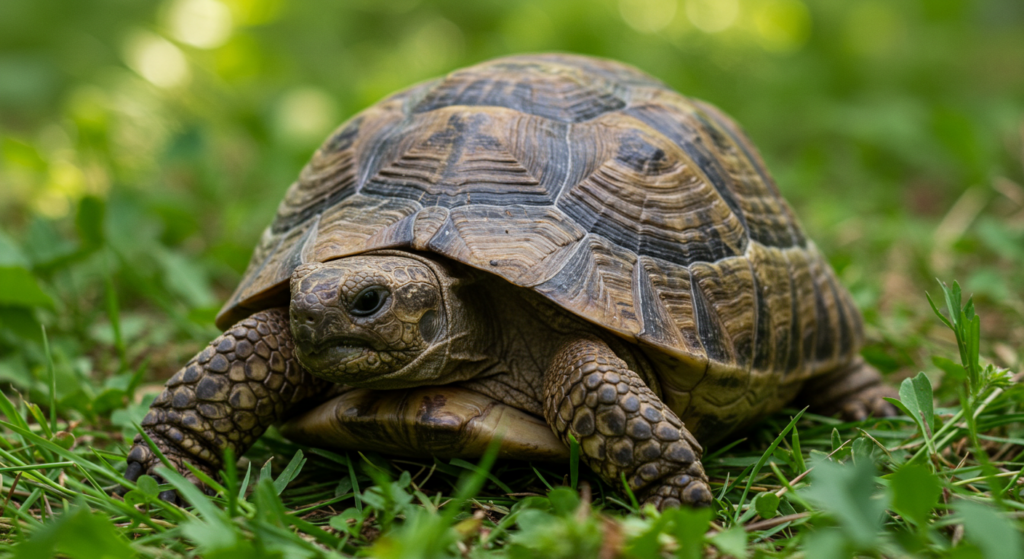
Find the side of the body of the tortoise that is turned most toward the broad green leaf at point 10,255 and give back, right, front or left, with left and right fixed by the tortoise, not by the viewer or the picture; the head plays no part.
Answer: right

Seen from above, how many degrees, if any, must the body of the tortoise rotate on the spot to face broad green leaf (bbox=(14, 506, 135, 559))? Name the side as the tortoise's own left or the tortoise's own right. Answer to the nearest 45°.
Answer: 0° — it already faces it

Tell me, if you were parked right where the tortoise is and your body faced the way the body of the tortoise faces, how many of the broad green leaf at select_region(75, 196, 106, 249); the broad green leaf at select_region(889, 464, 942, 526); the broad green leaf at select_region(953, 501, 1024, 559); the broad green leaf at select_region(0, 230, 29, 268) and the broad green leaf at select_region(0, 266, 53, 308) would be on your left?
2

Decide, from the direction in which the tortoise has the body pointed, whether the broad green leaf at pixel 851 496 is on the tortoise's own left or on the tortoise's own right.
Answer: on the tortoise's own left

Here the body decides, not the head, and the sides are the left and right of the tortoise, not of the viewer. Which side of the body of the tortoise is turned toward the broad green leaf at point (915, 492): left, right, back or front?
left

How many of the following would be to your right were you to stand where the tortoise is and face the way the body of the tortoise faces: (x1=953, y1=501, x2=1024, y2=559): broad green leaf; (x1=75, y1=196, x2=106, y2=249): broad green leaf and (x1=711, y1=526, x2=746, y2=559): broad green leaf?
1

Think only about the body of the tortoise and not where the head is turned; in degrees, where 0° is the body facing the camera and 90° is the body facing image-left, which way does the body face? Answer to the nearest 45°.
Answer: approximately 45°

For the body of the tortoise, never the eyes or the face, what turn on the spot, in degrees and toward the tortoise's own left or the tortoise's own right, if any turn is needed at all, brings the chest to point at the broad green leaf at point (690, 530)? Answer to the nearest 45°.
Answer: approximately 45° to the tortoise's own left

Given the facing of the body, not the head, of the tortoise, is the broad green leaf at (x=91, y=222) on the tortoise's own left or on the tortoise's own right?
on the tortoise's own right

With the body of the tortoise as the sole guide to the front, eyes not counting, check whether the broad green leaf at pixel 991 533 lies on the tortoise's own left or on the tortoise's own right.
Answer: on the tortoise's own left

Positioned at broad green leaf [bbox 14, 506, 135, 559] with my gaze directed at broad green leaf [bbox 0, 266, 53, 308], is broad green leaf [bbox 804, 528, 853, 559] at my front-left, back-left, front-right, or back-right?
back-right

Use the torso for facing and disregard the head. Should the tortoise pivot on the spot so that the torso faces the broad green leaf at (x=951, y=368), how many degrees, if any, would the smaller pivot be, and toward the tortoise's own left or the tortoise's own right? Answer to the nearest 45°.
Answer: approximately 135° to the tortoise's own left
